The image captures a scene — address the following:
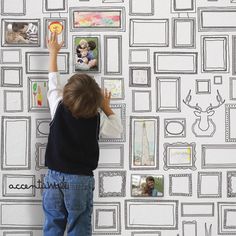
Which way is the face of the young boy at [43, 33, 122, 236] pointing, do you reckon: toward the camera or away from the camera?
away from the camera

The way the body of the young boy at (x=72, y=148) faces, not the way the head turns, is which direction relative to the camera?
away from the camera
